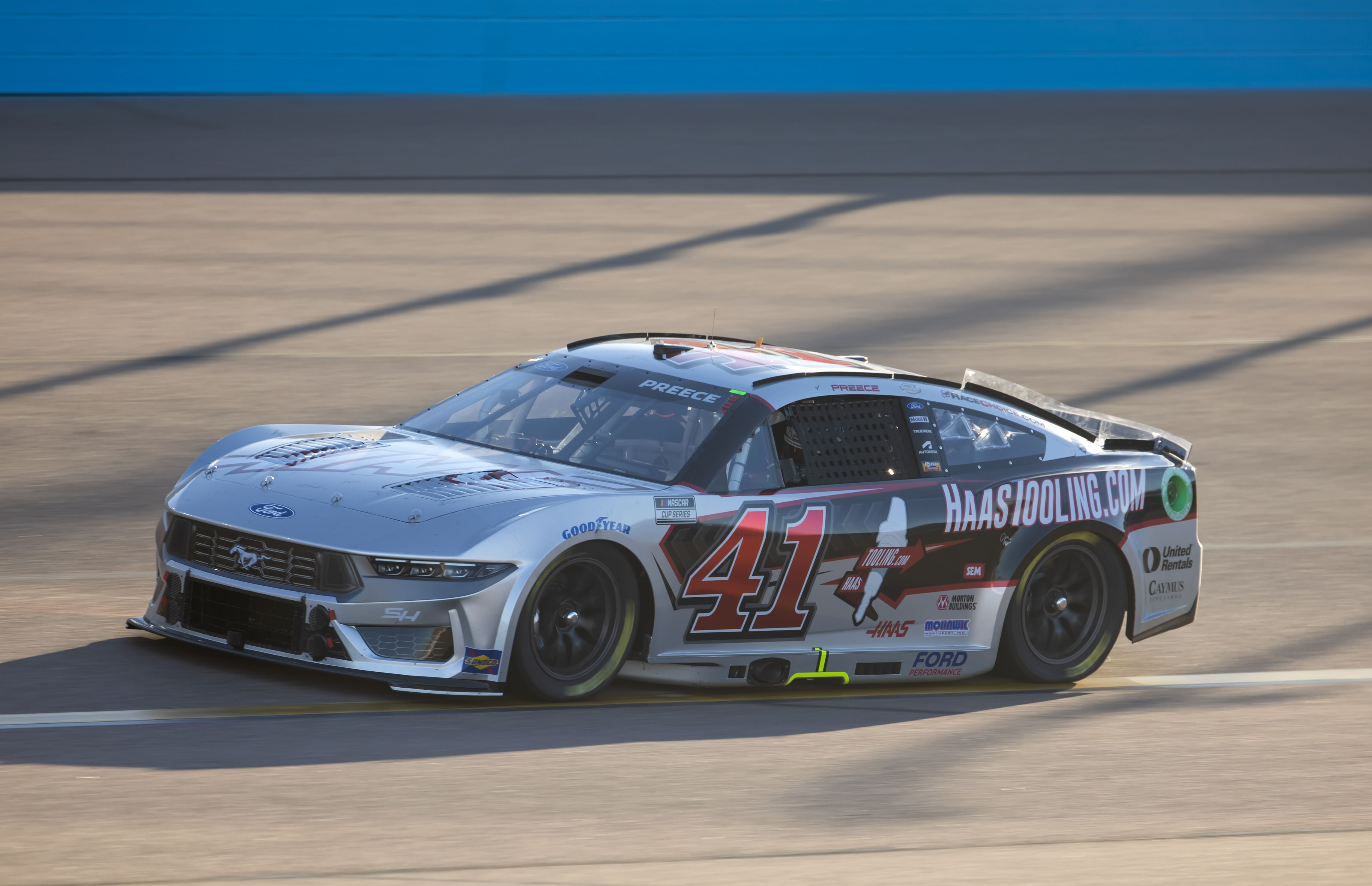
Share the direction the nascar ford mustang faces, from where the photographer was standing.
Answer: facing the viewer and to the left of the viewer
